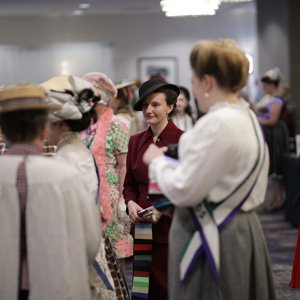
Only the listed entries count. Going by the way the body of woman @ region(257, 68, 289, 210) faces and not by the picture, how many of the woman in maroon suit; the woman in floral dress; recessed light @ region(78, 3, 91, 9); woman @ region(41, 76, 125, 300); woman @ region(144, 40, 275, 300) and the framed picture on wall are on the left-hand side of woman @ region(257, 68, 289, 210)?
4

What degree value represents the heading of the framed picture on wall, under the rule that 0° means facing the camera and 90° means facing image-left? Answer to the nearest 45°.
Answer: approximately 0°

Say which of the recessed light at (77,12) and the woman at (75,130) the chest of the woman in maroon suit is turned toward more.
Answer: the woman

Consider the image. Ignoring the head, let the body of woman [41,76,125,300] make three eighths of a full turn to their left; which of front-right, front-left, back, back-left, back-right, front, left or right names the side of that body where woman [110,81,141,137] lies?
back

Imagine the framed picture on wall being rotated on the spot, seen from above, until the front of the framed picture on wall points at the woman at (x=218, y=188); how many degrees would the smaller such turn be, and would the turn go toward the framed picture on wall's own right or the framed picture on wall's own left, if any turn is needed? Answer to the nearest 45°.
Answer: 0° — it already faces them

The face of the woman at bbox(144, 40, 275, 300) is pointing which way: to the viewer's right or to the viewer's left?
to the viewer's left

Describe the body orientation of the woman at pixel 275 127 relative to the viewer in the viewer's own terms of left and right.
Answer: facing to the left of the viewer

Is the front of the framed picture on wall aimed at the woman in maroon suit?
yes

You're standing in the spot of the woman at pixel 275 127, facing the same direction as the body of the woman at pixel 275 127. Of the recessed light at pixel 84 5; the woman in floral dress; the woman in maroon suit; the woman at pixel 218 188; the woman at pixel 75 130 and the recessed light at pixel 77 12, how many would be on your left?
4

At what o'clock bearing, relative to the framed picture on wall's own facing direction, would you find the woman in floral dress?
The woman in floral dress is roughly at 12 o'clock from the framed picture on wall.

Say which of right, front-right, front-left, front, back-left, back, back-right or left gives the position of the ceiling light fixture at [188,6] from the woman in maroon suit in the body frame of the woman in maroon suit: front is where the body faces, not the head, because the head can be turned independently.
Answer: back-right
